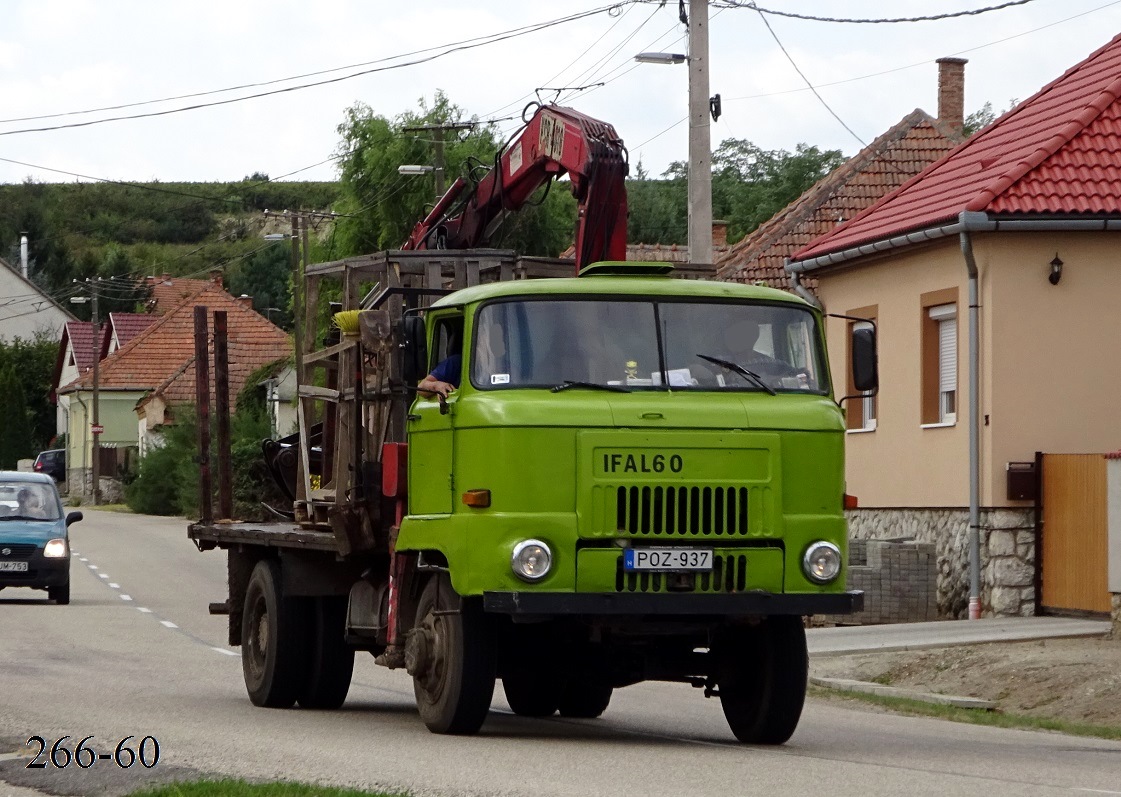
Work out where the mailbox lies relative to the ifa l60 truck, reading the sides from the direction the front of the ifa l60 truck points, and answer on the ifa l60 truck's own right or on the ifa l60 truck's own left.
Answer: on the ifa l60 truck's own left

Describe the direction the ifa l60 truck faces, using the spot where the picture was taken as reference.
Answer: facing the viewer and to the right of the viewer

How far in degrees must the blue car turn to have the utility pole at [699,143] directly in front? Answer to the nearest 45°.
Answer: approximately 45° to its left

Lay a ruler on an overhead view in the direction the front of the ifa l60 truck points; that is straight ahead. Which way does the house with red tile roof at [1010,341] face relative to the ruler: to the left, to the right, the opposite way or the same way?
to the right

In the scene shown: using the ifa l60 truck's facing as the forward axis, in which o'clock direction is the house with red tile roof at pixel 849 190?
The house with red tile roof is roughly at 8 o'clock from the ifa l60 truck.

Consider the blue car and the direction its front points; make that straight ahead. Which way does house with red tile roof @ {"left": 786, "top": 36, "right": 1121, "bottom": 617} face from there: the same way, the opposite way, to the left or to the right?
to the right

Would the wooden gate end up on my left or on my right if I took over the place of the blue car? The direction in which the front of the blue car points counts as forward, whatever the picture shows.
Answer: on my left

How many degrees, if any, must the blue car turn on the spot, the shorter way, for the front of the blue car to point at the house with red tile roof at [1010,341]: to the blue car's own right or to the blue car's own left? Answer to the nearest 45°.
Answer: approximately 45° to the blue car's own left

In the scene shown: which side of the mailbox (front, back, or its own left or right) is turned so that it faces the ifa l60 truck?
front

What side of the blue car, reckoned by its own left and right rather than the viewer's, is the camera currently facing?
front
